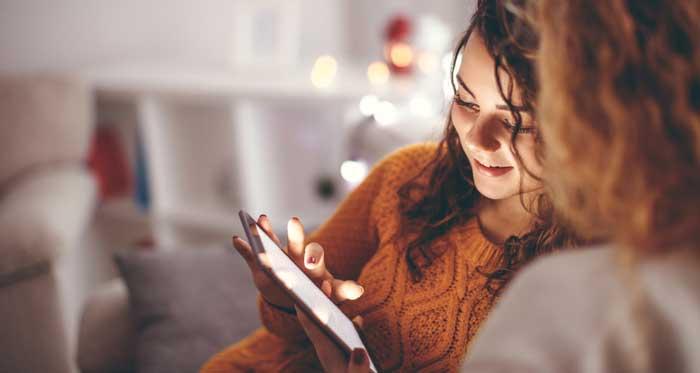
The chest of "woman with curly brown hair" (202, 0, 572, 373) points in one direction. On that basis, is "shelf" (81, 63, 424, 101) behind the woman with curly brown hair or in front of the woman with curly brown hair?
behind

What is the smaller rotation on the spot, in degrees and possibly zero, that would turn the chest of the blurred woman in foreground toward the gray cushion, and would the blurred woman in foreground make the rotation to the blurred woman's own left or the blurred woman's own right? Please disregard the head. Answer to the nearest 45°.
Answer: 0° — they already face it

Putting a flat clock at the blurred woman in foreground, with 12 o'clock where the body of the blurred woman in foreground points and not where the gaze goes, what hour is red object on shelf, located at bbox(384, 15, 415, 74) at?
The red object on shelf is roughly at 1 o'clock from the blurred woman in foreground.

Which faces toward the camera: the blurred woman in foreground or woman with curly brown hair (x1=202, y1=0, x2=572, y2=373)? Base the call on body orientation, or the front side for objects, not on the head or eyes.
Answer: the woman with curly brown hair

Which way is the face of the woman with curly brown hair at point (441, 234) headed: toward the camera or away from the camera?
toward the camera

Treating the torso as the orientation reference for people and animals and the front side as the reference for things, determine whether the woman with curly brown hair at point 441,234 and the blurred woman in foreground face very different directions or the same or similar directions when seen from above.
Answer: very different directions

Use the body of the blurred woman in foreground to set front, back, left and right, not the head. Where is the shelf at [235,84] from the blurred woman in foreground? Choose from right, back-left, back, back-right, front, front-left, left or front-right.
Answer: front

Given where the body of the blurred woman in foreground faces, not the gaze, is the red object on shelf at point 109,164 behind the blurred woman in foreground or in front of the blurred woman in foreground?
in front

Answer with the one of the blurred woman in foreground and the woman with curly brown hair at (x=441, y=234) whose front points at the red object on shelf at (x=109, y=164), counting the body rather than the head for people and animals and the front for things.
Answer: the blurred woman in foreground

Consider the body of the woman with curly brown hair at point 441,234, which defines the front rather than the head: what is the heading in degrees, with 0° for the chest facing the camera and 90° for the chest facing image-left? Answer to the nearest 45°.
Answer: approximately 0°

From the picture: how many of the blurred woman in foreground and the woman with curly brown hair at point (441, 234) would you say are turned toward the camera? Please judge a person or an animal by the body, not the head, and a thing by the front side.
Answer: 1

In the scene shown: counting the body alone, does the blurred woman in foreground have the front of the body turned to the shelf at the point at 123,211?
yes

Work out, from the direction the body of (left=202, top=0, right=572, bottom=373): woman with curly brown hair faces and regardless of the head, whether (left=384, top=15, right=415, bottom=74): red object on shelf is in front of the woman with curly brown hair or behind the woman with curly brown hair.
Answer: behind

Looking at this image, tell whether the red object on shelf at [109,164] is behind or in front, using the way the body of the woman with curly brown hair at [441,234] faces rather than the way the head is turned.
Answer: behind

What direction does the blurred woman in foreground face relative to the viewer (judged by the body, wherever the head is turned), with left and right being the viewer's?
facing away from the viewer and to the left of the viewer

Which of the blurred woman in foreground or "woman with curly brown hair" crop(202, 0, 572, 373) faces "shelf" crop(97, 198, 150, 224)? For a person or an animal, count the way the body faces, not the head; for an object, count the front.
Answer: the blurred woman in foreground
